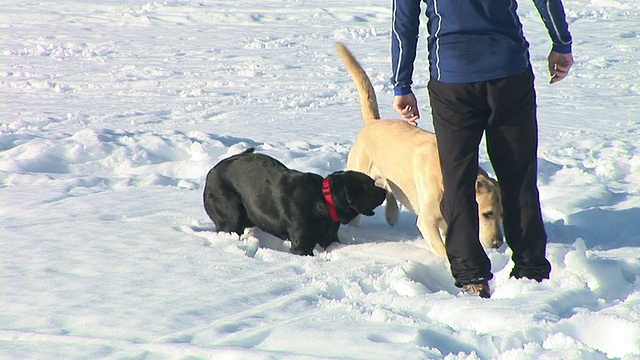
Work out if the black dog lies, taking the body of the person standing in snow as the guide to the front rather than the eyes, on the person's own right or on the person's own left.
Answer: on the person's own left

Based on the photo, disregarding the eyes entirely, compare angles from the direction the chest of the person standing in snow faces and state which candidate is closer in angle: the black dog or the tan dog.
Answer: the tan dog

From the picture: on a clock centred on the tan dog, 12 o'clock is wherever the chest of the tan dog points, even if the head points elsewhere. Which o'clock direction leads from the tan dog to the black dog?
The black dog is roughly at 4 o'clock from the tan dog.

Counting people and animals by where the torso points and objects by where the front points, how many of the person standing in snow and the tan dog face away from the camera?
1

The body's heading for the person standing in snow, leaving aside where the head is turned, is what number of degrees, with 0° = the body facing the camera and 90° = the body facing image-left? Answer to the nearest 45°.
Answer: approximately 180°

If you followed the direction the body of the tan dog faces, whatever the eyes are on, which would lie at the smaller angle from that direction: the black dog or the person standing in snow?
the person standing in snow

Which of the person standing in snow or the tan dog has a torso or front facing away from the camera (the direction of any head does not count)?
the person standing in snow

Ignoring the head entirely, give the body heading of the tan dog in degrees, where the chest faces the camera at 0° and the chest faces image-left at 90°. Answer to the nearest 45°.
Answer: approximately 315°

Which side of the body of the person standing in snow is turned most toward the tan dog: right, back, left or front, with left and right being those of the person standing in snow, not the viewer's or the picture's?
front
